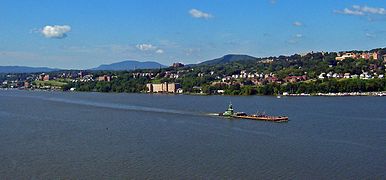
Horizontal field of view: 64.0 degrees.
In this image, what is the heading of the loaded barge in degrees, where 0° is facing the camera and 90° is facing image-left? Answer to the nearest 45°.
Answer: approximately 315°
